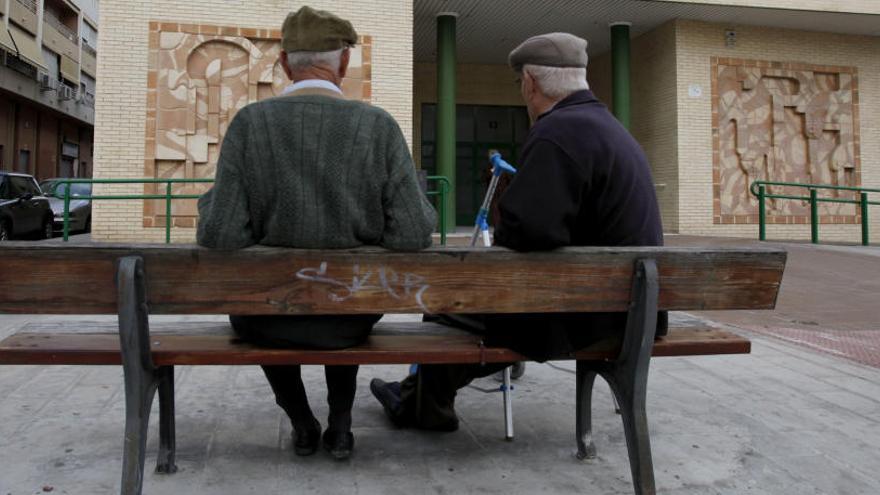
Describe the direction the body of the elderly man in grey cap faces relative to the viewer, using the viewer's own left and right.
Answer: facing away from the viewer and to the left of the viewer

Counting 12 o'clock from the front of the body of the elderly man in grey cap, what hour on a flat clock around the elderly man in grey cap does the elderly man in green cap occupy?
The elderly man in green cap is roughly at 10 o'clock from the elderly man in grey cap.

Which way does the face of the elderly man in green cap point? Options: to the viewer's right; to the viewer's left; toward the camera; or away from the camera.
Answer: away from the camera

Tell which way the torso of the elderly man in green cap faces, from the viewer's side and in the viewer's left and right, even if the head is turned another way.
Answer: facing away from the viewer

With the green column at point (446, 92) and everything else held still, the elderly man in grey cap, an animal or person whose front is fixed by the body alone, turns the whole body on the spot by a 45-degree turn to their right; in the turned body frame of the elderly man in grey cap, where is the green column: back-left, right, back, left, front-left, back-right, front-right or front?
front

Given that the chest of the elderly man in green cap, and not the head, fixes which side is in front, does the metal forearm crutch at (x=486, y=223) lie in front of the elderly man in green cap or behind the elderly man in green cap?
in front

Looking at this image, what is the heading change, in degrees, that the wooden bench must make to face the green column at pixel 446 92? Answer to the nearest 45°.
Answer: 0° — it already faces it

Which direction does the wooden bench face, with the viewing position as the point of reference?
facing away from the viewer

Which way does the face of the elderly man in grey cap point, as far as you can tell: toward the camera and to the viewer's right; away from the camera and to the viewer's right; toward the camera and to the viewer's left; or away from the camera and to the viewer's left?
away from the camera and to the viewer's left

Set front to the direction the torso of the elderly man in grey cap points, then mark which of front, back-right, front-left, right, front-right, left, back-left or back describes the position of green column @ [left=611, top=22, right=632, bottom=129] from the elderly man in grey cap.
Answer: front-right
